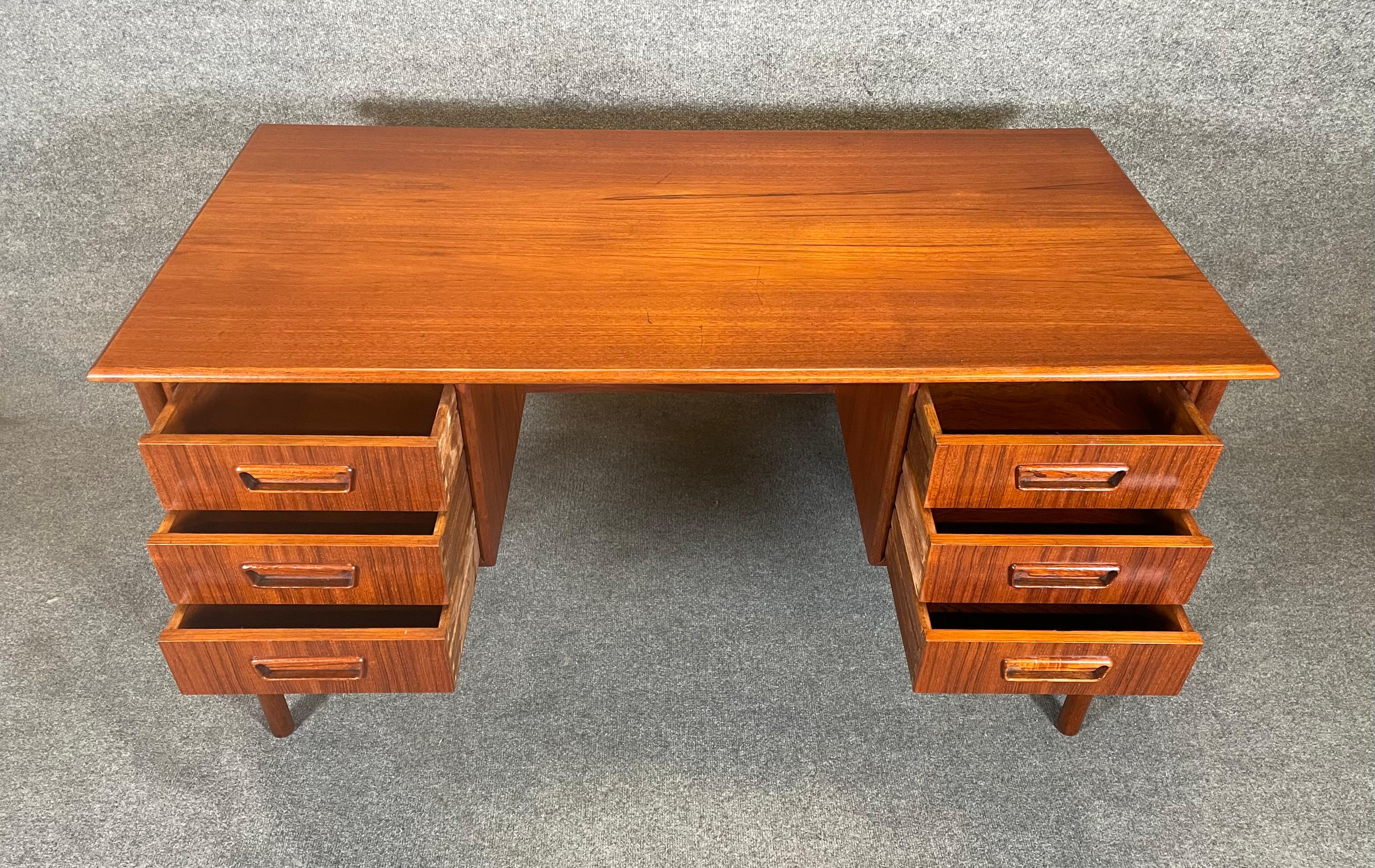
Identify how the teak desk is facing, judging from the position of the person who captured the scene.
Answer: facing the viewer
